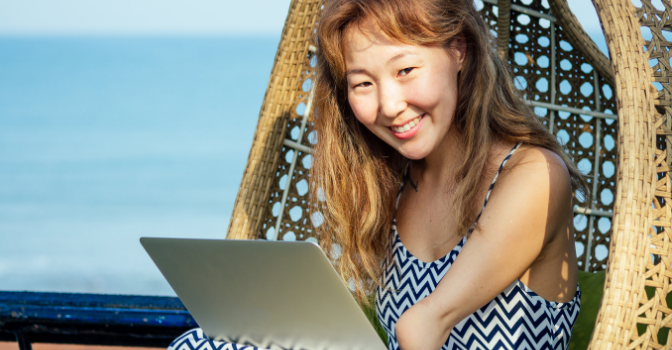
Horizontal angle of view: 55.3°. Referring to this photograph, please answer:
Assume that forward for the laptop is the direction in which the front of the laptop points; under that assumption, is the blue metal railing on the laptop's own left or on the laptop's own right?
on the laptop's own left

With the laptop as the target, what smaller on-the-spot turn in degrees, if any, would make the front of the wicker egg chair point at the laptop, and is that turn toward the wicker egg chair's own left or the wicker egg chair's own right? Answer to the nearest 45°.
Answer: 0° — it already faces it

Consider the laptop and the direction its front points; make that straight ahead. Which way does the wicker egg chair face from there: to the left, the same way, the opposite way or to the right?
the opposite way

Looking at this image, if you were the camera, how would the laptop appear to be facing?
facing away from the viewer and to the right of the viewer

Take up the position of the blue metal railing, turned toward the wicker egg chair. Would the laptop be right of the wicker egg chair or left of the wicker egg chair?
right
